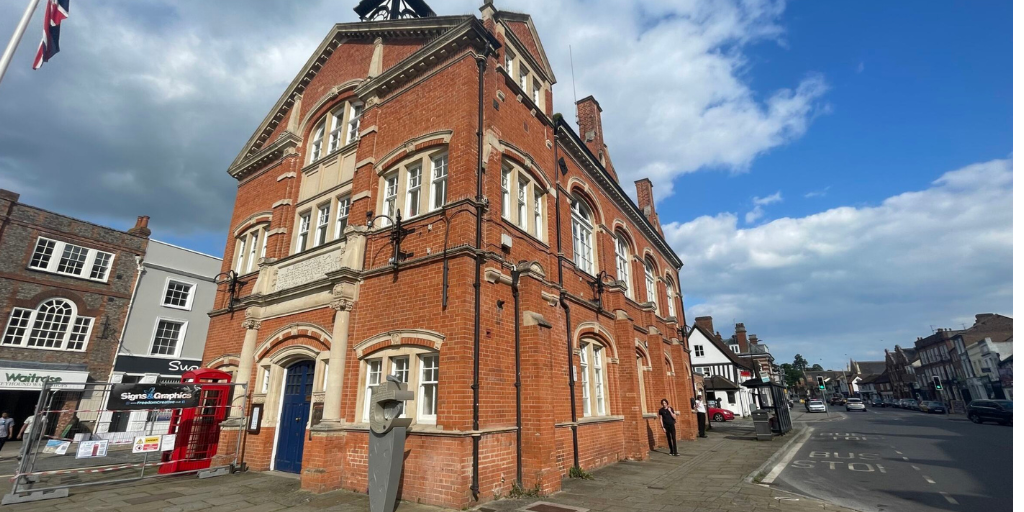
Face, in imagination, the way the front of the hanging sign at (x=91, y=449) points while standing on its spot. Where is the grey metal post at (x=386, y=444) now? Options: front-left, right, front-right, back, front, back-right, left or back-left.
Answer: front-left

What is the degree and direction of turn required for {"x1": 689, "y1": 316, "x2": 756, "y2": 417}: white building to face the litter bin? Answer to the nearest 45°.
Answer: approximately 45° to its right

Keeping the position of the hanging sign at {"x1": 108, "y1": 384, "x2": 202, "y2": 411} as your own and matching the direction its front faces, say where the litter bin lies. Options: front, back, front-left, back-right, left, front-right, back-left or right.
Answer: left

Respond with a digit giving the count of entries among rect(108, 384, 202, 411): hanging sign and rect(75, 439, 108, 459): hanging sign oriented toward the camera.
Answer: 2

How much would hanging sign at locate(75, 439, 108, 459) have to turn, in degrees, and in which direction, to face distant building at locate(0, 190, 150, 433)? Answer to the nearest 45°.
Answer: approximately 180°

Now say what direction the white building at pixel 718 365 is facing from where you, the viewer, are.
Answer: facing the viewer and to the right of the viewer

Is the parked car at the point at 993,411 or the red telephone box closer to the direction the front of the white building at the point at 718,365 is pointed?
the parked car

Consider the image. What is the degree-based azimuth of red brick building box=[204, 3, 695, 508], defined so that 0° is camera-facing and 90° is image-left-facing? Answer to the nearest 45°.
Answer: approximately 45°
